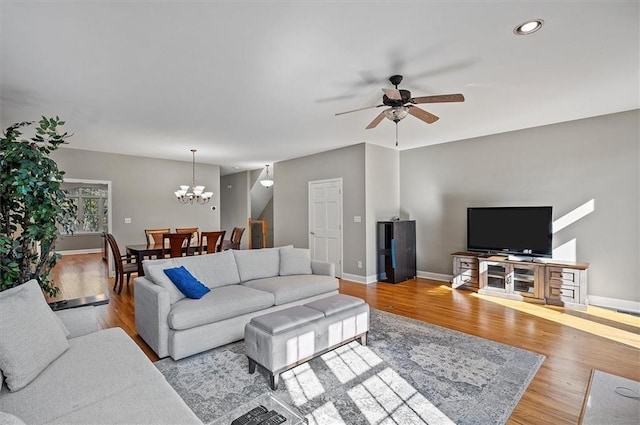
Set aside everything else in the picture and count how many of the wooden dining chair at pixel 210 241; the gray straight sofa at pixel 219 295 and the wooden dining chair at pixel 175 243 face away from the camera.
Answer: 2

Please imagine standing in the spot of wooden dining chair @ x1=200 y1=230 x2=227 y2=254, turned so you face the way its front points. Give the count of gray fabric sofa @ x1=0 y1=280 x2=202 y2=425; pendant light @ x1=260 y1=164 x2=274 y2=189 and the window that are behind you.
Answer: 1

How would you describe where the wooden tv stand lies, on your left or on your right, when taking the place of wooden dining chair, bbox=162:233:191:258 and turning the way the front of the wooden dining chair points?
on your right

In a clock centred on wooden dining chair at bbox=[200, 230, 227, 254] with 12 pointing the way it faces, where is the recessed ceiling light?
The recessed ceiling light is roughly at 5 o'clock from the wooden dining chair.

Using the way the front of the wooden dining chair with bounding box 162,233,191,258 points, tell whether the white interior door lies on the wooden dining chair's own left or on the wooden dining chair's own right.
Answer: on the wooden dining chair's own right

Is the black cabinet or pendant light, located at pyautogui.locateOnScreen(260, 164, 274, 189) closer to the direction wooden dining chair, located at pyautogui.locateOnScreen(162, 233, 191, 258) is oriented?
the pendant light

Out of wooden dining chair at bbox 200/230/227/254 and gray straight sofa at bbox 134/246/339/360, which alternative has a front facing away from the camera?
the wooden dining chair

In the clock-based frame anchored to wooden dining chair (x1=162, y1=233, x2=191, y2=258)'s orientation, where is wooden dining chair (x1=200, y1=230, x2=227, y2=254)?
wooden dining chair (x1=200, y1=230, x2=227, y2=254) is roughly at 2 o'clock from wooden dining chair (x1=162, y1=233, x2=191, y2=258).

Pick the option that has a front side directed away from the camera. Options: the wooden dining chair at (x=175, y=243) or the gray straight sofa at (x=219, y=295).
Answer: the wooden dining chair

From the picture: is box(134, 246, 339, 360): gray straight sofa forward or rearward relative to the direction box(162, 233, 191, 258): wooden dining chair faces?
rearward

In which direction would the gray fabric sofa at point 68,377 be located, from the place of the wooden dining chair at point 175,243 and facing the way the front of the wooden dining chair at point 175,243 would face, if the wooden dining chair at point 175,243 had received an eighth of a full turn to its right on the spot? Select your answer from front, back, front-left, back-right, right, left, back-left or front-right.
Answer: back-right

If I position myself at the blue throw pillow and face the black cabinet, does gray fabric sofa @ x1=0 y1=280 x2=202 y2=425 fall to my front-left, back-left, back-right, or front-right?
back-right

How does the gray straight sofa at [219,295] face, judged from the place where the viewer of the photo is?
facing the viewer and to the right of the viewer

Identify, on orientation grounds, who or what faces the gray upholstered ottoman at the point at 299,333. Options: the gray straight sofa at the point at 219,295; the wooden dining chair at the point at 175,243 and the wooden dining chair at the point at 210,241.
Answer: the gray straight sofa

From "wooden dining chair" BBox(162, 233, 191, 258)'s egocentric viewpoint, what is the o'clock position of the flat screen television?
The flat screen television is roughly at 4 o'clock from the wooden dining chair.

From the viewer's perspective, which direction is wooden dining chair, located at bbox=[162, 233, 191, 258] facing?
away from the camera

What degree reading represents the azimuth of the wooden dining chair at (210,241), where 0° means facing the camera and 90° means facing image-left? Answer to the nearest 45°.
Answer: approximately 180°

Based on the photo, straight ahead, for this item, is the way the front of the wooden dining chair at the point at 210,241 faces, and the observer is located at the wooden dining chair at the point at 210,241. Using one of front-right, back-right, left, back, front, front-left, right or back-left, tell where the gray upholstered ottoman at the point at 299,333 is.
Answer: back
